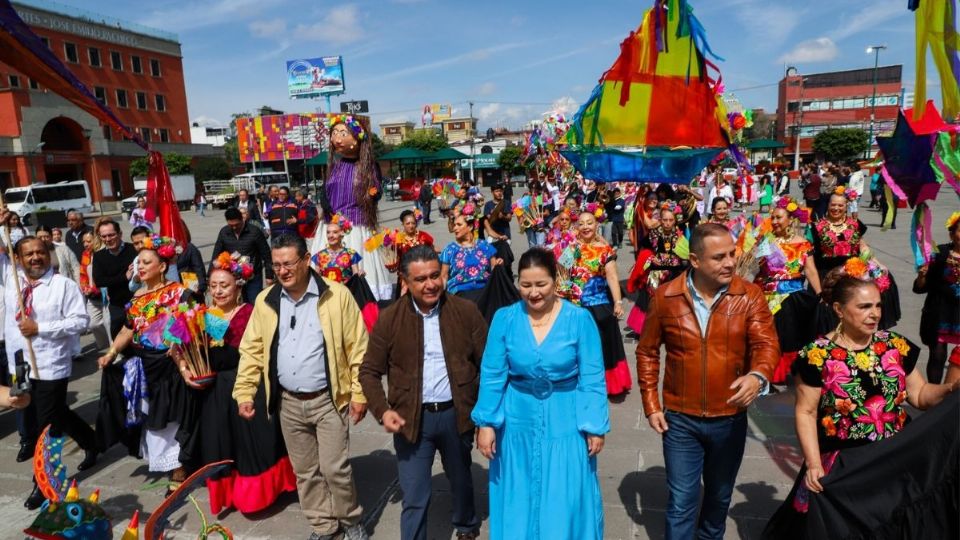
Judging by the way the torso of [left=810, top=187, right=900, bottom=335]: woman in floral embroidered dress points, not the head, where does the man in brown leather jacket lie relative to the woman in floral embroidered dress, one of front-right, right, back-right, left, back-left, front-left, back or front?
front

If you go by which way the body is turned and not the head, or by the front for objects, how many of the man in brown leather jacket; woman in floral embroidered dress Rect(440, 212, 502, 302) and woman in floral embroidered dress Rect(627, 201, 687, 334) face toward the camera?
3

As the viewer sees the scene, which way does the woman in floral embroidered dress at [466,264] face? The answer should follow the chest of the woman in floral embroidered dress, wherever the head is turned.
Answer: toward the camera

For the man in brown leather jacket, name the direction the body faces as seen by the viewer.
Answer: toward the camera

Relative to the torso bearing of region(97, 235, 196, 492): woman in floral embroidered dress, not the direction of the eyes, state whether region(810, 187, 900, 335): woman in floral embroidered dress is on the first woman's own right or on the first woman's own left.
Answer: on the first woman's own left

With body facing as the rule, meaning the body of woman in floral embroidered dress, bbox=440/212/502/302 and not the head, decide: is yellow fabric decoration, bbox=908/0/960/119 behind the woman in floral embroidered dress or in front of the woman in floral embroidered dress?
in front

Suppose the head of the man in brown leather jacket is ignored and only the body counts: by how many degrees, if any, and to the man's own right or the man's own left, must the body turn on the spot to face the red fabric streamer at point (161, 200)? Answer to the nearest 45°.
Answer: approximately 90° to the man's own right

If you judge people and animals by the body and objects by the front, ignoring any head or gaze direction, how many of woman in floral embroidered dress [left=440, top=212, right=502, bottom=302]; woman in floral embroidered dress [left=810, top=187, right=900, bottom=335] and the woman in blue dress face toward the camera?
3

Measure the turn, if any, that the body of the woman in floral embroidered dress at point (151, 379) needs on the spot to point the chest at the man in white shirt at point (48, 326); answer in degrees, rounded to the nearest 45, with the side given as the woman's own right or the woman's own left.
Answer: approximately 90° to the woman's own right

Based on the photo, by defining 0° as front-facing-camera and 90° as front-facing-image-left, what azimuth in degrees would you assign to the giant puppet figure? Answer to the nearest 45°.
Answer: approximately 45°
